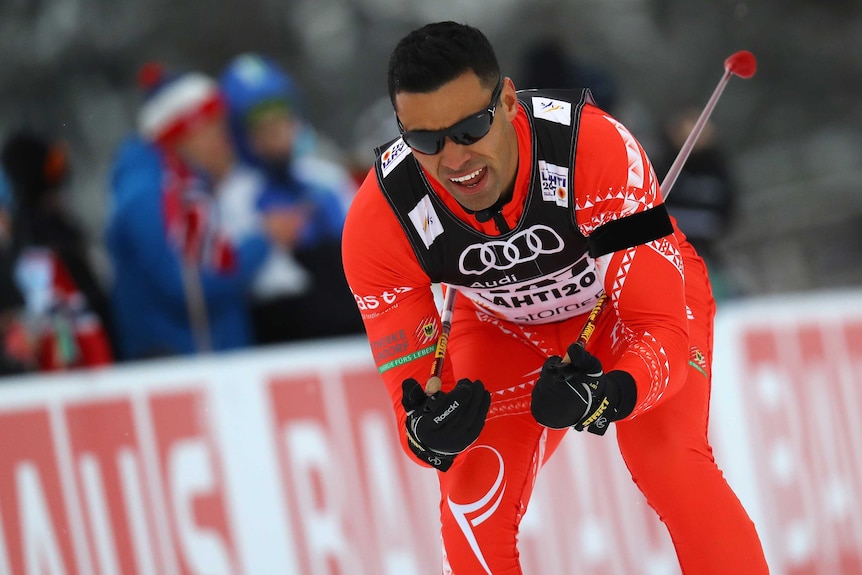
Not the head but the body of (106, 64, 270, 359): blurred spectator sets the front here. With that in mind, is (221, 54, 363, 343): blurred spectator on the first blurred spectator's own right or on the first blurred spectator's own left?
on the first blurred spectator's own left

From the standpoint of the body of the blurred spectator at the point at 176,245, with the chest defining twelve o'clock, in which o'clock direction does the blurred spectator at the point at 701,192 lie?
the blurred spectator at the point at 701,192 is roughly at 10 o'clock from the blurred spectator at the point at 176,245.

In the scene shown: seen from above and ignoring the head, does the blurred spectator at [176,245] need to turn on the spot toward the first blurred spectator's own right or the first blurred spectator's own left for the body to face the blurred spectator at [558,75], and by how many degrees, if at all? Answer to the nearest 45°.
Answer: approximately 45° to the first blurred spectator's own left

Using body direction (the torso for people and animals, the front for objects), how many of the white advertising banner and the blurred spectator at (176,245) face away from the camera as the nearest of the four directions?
0

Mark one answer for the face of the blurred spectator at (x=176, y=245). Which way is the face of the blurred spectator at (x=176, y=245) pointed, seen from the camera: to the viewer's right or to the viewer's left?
to the viewer's right

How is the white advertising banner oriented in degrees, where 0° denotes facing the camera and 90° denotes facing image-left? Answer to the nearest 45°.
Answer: approximately 0°

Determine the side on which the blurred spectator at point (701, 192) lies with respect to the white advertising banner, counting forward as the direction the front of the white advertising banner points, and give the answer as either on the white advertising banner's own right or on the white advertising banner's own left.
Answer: on the white advertising banner's own left

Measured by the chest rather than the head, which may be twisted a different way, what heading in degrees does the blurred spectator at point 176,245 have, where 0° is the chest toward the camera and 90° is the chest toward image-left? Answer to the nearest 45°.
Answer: approximately 315°
